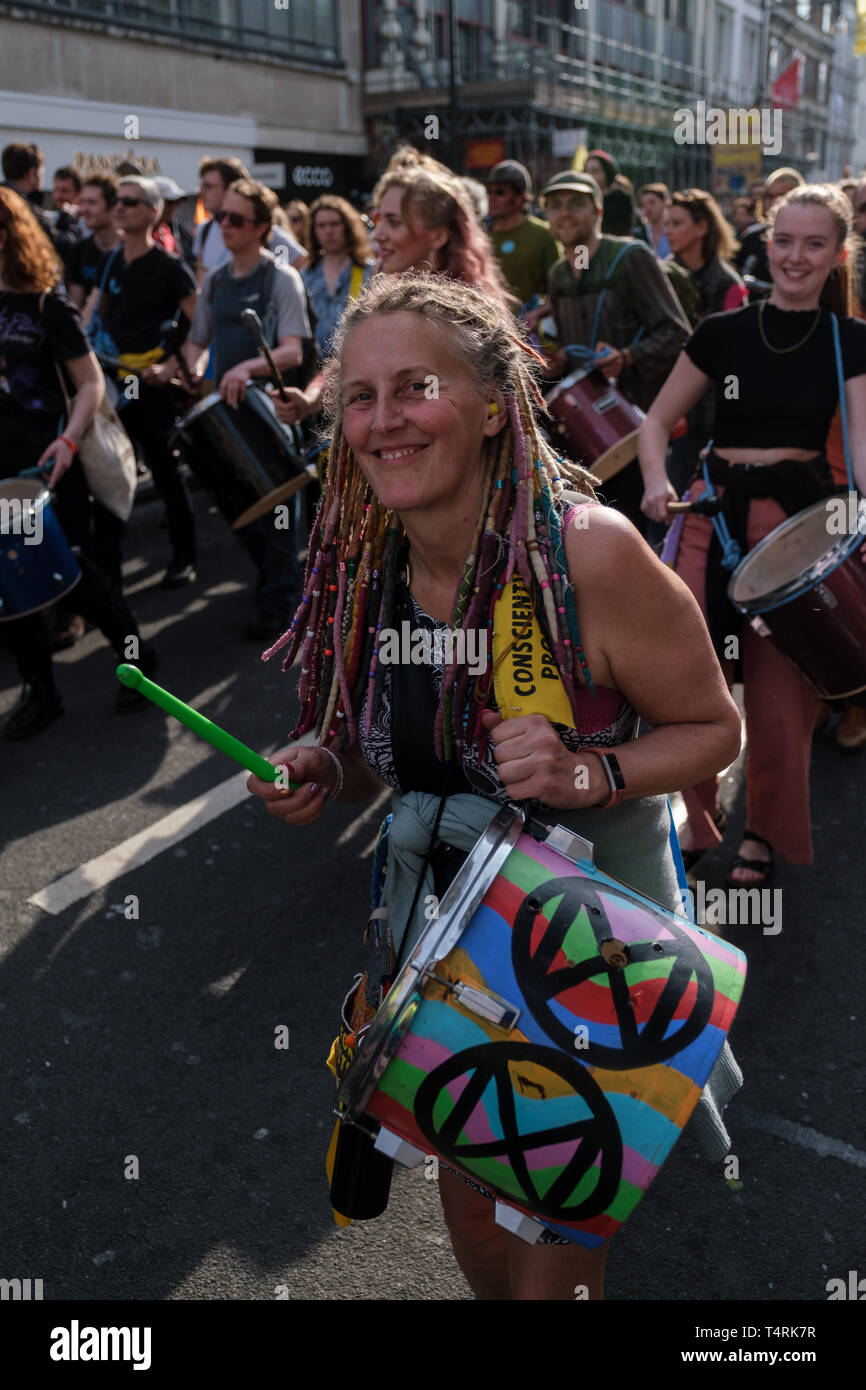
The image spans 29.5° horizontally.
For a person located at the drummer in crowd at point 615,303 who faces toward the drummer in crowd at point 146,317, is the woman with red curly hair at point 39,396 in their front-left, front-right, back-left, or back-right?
front-left

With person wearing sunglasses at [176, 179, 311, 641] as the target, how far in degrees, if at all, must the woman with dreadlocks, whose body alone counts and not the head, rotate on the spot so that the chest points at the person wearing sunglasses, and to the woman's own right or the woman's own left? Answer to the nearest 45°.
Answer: approximately 135° to the woman's own right

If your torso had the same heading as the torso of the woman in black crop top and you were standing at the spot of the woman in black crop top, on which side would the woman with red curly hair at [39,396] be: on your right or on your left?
on your right

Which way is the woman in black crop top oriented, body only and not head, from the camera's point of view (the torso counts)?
toward the camera

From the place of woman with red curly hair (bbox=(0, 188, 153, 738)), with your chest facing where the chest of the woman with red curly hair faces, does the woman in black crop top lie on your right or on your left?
on your left

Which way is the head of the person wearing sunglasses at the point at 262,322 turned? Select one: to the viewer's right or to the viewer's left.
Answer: to the viewer's left

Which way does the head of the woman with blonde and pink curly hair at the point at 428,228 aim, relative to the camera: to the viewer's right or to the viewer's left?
to the viewer's left

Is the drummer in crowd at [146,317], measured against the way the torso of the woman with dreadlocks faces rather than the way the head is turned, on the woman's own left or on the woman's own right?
on the woman's own right

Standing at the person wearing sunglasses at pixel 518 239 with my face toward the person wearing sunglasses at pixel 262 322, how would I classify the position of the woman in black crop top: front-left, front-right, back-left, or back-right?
front-left

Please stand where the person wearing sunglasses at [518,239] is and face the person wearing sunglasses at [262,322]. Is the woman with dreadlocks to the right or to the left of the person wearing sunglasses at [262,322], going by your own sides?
left

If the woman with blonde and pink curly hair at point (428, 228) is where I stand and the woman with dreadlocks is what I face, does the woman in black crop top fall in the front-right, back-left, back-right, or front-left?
front-left

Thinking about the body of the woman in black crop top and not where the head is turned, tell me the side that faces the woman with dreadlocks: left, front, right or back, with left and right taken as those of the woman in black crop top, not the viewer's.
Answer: front
